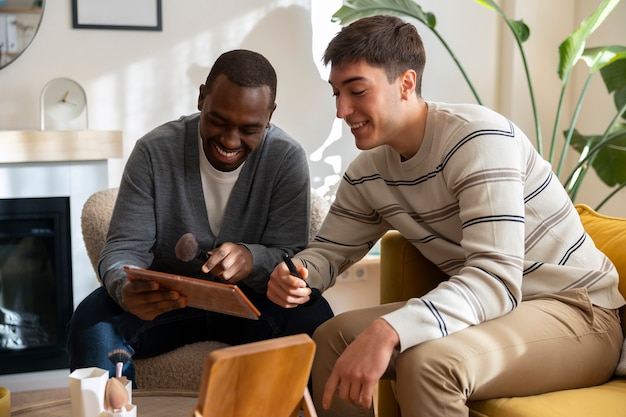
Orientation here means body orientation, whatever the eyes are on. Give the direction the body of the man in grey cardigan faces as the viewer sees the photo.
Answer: toward the camera

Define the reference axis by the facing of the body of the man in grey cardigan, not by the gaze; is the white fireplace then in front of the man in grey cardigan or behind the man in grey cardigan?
behind

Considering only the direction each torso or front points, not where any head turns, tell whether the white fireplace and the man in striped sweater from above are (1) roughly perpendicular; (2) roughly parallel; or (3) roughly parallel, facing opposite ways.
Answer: roughly perpendicular

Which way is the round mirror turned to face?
toward the camera

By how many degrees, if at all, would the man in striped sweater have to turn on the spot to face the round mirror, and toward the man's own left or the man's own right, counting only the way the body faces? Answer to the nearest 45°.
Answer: approximately 90° to the man's own right

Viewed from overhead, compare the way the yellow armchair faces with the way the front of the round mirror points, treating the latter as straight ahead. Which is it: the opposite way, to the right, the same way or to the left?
to the right

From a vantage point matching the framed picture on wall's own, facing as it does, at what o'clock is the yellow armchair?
The yellow armchair is roughly at 11 o'clock from the framed picture on wall.

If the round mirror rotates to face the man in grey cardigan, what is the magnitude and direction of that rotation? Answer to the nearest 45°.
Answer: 0° — it already faces them

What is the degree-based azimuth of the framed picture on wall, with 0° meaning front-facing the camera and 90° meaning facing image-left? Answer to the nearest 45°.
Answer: approximately 0°

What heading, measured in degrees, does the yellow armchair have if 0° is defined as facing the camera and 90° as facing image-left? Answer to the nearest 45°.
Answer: approximately 45°

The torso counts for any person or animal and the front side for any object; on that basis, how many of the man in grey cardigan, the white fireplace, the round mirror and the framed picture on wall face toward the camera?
4

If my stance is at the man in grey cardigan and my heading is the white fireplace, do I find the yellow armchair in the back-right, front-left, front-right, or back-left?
back-right

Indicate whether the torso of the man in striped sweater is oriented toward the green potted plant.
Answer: no

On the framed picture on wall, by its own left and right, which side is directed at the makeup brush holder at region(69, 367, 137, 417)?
front

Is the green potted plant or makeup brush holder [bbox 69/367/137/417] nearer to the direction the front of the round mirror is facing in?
the makeup brush holder

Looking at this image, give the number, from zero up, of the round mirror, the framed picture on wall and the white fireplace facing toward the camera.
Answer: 3

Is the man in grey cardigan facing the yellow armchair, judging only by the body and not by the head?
no
